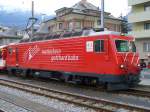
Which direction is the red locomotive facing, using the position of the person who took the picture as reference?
facing the viewer and to the right of the viewer

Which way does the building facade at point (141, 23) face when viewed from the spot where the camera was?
facing the viewer

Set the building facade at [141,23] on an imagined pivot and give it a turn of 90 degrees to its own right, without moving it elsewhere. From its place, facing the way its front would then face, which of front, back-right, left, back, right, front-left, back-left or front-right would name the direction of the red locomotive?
left
